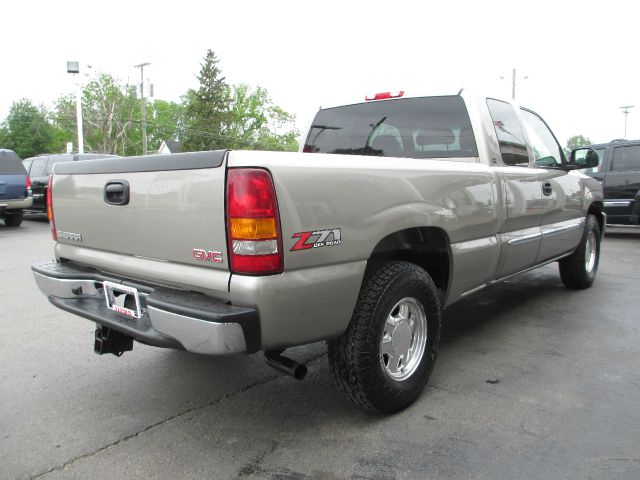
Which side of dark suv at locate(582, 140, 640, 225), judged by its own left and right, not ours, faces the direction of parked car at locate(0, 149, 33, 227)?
back

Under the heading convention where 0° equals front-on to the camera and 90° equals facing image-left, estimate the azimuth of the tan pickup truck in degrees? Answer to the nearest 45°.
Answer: approximately 225°
